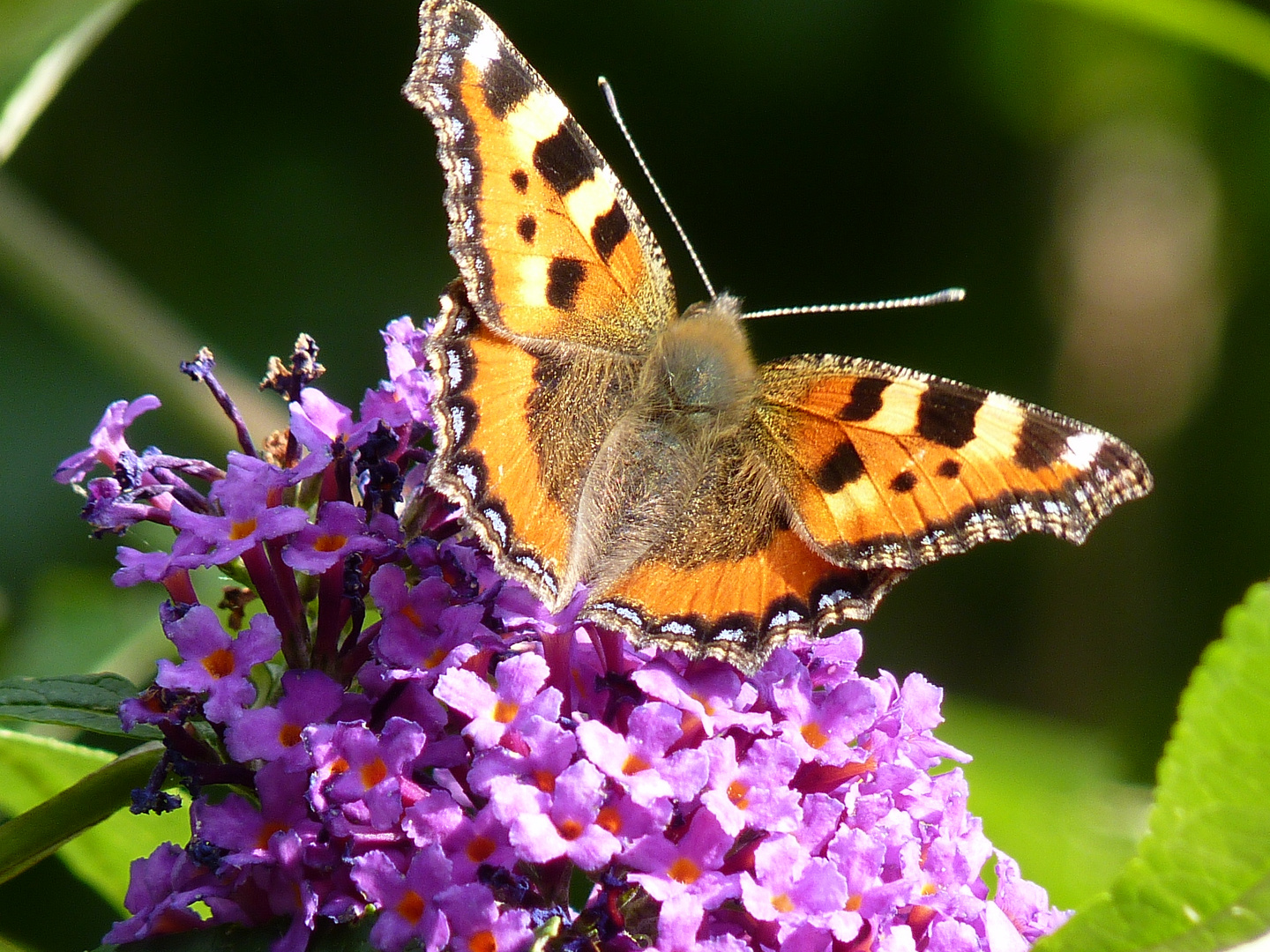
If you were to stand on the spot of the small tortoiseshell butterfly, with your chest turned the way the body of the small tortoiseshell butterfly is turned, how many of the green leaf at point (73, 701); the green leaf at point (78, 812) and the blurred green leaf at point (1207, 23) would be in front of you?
1

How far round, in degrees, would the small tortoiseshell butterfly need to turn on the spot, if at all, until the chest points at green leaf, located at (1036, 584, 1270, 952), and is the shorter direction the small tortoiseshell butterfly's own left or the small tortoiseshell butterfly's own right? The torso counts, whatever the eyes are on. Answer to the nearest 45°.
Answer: approximately 90° to the small tortoiseshell butterfly's own right

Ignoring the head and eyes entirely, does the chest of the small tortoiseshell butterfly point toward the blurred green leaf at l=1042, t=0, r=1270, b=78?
yes

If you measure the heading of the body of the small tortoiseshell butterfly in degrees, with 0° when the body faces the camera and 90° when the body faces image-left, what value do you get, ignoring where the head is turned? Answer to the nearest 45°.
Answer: approximately 225°

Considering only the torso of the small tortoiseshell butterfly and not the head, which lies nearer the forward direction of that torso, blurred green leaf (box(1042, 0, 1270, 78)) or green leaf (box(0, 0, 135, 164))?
the blurred green leaf

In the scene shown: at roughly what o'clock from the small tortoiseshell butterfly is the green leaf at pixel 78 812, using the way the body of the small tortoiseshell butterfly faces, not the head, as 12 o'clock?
The green leaf is roughly at 7 o'clock from the small tortoiseshell butterfly.

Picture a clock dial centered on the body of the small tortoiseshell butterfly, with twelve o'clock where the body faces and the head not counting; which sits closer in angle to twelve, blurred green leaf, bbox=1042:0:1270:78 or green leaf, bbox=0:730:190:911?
the blurred green leaf

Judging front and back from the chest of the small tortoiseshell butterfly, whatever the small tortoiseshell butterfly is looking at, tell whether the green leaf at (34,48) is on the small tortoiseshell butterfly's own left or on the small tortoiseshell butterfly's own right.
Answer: on the small tortoiseshell butterfly's own left

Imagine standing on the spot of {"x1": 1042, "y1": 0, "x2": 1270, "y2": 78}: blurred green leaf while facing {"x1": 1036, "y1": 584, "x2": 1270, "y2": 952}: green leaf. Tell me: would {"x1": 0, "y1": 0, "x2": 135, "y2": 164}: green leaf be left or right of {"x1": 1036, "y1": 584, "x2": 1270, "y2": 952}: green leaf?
right
